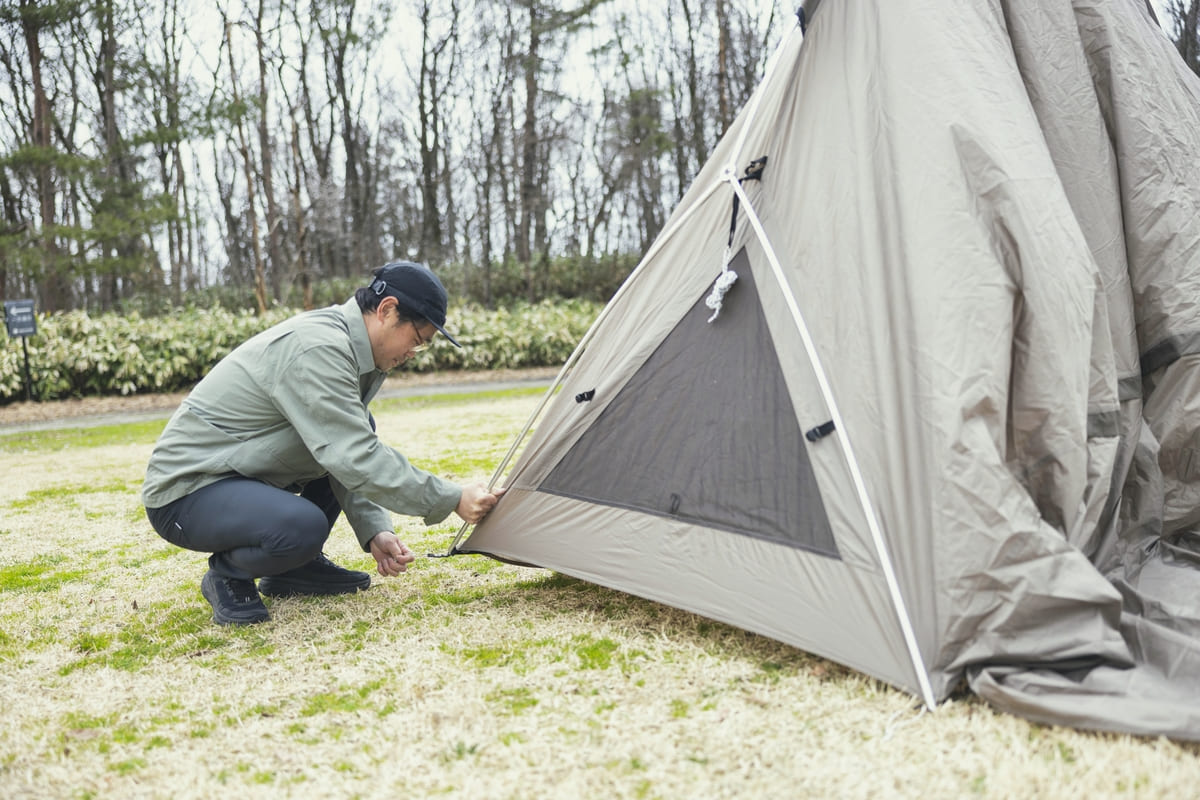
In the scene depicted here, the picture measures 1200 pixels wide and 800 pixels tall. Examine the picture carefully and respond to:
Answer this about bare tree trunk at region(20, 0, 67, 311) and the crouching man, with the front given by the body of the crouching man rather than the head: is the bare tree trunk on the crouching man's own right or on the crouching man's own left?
on the crouching man's own left

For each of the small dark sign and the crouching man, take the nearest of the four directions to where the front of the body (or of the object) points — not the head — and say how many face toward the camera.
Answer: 1

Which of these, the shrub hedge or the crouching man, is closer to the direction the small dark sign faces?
the crouching man

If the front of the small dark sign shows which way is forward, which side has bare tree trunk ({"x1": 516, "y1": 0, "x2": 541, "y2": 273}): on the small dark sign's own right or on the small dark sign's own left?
on the small dark sign's own left

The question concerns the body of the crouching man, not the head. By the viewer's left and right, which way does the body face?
facing to the right of the viewer

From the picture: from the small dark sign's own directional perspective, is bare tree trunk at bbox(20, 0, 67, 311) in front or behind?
behind

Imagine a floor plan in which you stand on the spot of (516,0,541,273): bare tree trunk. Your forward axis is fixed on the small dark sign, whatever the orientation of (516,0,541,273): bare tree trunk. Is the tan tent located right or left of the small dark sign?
left

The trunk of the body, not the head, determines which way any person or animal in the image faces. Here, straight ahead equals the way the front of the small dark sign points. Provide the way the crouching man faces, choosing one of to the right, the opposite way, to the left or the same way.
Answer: to the left

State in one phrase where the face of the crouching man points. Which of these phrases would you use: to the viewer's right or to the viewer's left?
to the viewer's right

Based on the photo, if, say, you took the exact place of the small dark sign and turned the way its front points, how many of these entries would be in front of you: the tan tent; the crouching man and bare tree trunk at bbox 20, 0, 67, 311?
2

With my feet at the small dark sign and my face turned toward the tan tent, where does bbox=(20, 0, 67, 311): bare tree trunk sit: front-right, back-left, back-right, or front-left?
back-left
